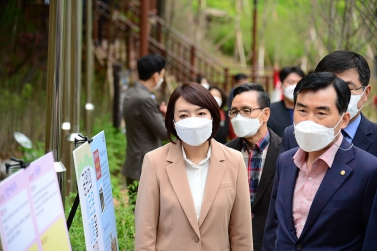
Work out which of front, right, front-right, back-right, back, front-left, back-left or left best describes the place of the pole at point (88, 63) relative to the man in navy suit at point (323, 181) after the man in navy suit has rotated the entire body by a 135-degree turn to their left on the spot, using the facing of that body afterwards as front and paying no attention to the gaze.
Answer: back-left

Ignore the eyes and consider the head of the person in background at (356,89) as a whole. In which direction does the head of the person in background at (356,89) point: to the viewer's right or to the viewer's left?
to the viewer's left

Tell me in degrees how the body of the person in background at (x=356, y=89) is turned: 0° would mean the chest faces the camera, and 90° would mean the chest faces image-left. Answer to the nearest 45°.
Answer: approximately 45°

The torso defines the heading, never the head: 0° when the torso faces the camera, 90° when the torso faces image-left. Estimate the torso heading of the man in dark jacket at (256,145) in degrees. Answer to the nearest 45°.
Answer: approximately 45°

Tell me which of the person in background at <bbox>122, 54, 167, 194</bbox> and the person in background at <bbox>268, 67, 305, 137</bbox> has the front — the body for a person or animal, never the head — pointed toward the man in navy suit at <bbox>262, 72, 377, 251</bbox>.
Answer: the person in background at <bbox>268, 67, 305, 137</bbox>

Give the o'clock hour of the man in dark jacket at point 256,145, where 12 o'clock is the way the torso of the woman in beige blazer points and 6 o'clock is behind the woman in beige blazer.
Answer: The man in dark jacket is roughly at 7 o'clock from the woman in beige blazer.

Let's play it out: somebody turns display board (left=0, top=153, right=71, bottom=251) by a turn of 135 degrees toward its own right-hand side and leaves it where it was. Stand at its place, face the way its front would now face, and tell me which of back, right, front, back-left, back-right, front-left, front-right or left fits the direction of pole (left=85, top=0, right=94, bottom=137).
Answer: right

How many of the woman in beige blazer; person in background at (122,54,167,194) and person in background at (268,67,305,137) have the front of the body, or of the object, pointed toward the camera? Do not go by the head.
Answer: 2

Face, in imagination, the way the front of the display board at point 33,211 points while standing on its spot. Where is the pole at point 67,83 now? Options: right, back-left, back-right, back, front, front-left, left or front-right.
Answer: back-left

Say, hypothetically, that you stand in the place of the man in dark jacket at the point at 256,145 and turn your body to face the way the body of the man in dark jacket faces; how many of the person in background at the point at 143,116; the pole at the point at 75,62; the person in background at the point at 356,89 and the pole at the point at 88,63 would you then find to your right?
3
